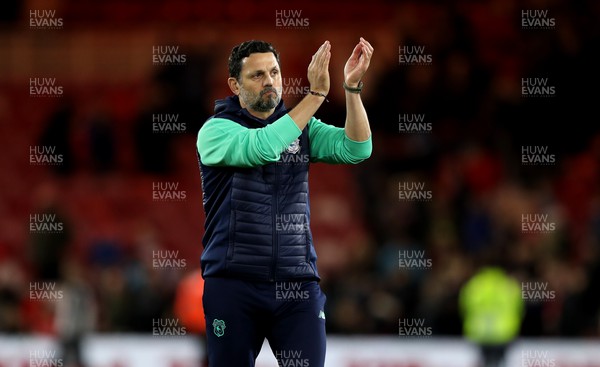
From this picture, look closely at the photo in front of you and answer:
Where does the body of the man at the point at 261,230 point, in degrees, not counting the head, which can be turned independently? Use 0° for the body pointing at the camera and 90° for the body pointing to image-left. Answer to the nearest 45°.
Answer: approximately 315°

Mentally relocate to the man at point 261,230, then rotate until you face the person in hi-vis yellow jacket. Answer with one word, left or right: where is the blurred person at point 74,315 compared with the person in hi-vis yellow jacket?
left

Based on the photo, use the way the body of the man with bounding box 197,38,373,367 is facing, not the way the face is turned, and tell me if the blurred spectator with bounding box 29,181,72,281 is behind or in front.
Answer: behind

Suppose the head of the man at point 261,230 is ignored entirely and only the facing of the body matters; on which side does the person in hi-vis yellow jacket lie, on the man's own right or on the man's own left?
on the man's own left
